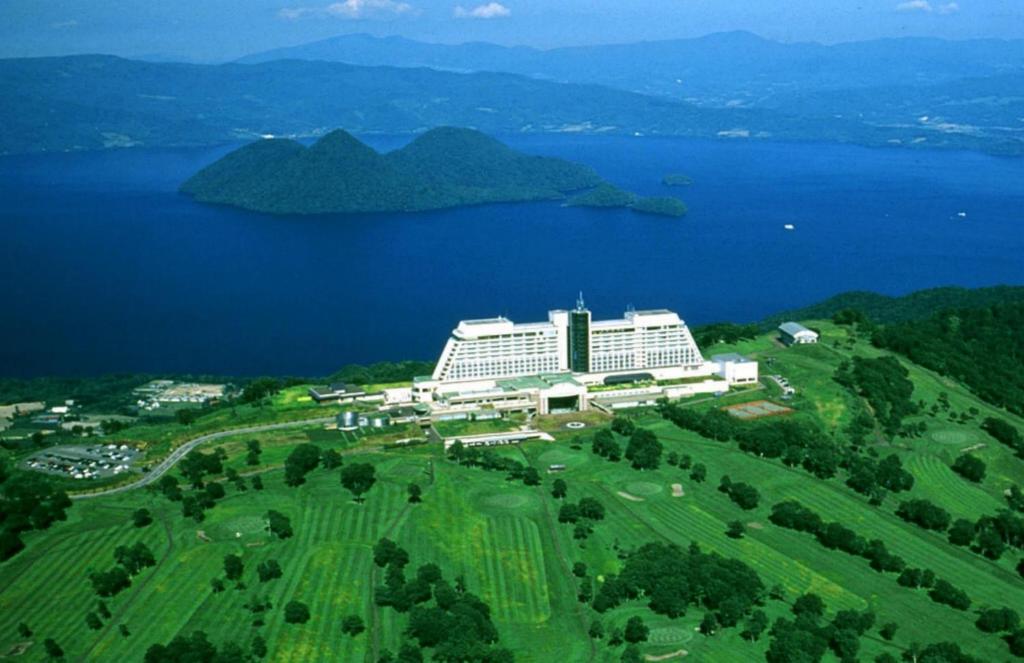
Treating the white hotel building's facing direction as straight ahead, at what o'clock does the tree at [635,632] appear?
The tree is roughly at 12 o'clock from the white hotel building.

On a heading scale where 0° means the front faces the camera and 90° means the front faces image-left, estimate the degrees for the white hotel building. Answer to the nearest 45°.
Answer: approximately 0°

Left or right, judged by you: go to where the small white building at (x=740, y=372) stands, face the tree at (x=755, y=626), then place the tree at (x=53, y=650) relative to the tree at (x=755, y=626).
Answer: right

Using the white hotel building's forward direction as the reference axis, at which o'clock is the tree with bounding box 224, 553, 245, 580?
The tree is roughly at 1 o'clock from the white hotel building.

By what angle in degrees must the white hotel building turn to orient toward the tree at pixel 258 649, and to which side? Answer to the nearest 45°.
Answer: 0° — it already faces it

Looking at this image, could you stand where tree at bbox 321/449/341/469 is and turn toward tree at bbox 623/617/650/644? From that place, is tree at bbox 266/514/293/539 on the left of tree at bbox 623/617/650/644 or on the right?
right

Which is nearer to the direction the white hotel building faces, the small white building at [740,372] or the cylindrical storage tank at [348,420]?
the cylindrical storage tank

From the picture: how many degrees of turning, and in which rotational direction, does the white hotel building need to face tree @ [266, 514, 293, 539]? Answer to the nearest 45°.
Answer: approximately 45° to its right
